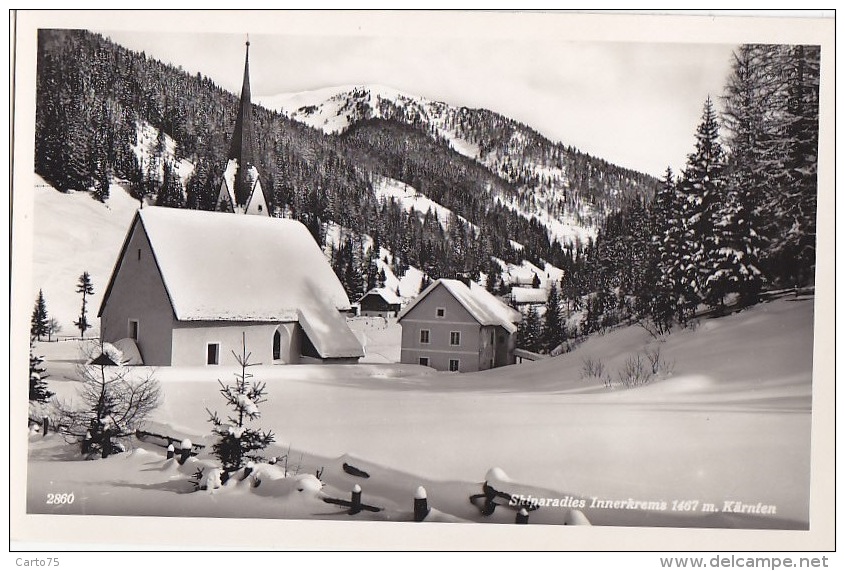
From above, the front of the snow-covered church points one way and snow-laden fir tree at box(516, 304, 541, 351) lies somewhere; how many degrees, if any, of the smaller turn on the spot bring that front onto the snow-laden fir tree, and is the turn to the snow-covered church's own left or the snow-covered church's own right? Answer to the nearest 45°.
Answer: approximately 135° to the snow-covered church's own left

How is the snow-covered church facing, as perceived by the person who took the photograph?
facing the viewer and to the left of the viewer

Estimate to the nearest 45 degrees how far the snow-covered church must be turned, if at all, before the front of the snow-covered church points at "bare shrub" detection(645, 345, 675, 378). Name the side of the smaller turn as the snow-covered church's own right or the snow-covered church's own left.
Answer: approximately 135° to the snow-covered church's own left

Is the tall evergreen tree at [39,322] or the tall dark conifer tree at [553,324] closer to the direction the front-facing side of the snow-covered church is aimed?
the tall evergreen tree

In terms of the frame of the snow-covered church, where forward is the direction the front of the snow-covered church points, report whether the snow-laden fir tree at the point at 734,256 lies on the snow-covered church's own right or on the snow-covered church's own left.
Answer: on the snow-covered church's own left

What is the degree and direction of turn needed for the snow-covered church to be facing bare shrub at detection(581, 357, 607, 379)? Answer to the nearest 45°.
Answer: approximately 135° to its left

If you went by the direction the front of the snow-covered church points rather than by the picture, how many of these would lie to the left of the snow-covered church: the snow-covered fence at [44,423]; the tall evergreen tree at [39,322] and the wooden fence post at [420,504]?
1
